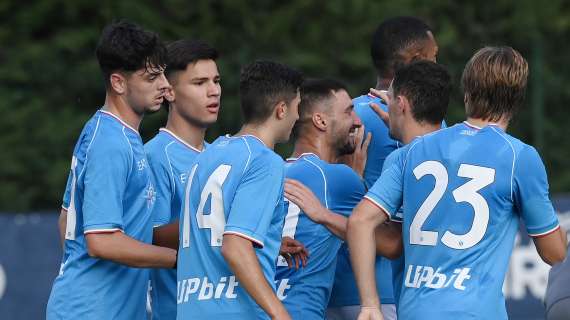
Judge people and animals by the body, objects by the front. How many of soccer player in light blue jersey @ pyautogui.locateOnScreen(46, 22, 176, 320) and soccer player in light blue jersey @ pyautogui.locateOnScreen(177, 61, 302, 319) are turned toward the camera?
0

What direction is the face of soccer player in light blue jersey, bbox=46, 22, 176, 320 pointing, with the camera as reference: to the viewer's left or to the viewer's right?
to the viewer's right

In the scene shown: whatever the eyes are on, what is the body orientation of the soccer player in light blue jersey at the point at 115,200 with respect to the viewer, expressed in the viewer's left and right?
facing to the right of the viewer

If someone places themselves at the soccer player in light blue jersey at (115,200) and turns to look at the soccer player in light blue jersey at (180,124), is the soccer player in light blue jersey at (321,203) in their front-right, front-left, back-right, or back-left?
front-right

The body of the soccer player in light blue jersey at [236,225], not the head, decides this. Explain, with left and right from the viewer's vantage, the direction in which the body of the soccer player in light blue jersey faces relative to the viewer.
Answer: facing away from the viewer and to the right of the viewer

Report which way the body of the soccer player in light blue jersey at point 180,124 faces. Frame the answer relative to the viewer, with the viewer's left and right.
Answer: facing the viewer and to the right of the viewer

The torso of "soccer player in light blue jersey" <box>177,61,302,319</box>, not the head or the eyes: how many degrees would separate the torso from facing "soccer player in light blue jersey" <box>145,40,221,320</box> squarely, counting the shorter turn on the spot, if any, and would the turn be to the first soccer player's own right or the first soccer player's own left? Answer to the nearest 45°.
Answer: approximately 45° to the first soccer player's own left

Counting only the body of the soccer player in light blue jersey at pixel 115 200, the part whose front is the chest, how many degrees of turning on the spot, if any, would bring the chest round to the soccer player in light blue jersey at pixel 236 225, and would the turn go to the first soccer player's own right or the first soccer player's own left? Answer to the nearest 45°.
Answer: approximately 45° to the first soccer player's own right

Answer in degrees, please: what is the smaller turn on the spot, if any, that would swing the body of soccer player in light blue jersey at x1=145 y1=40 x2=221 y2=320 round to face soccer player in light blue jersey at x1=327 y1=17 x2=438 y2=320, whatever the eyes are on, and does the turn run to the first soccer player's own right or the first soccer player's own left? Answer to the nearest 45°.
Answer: approximately 45° to the first soccer player's own left

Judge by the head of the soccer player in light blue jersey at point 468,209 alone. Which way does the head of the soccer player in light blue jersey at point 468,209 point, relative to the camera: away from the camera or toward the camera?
away from the camera

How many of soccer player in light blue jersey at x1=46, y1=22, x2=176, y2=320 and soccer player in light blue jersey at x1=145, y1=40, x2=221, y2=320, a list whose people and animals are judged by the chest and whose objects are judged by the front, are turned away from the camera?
0

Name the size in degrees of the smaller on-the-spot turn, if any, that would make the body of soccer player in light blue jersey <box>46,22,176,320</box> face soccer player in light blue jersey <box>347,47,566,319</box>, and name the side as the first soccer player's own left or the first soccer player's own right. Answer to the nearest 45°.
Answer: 0° — they already face them

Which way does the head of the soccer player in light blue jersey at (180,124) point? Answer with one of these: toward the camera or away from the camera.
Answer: toward the camera
